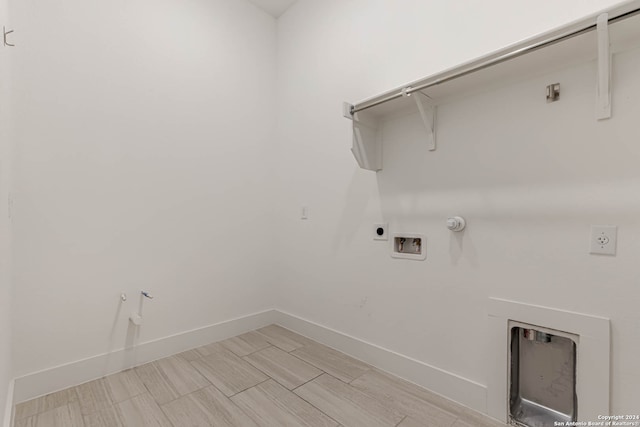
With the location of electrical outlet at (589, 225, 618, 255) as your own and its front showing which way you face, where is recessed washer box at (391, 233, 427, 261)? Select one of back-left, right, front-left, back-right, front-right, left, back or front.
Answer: right

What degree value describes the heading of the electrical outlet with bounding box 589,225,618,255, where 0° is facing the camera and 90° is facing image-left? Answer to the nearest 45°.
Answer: approximately 0°

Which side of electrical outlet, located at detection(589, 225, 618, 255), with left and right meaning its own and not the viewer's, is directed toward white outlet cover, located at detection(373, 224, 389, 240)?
right
